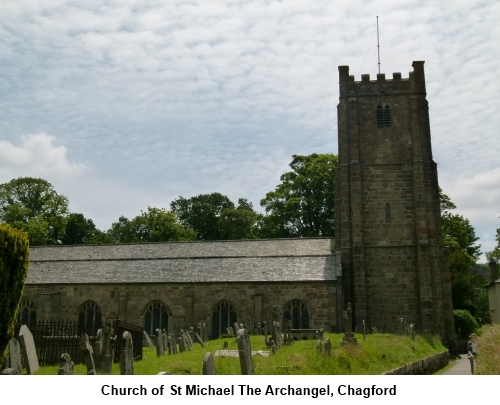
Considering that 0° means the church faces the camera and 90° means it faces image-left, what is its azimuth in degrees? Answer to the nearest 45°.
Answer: approximately 270°
